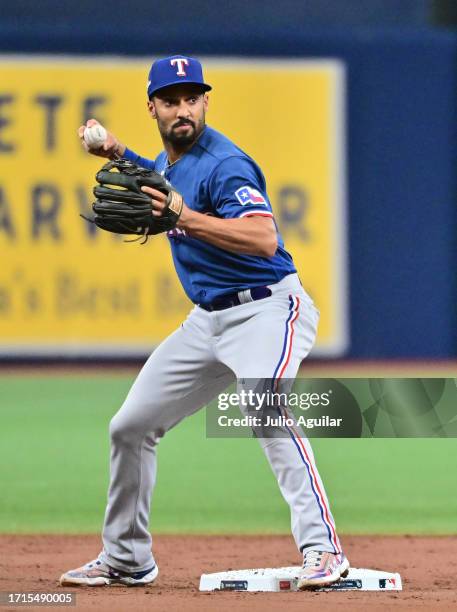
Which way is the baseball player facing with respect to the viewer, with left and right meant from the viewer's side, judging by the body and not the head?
facing the viewer and to the left of the viewer
